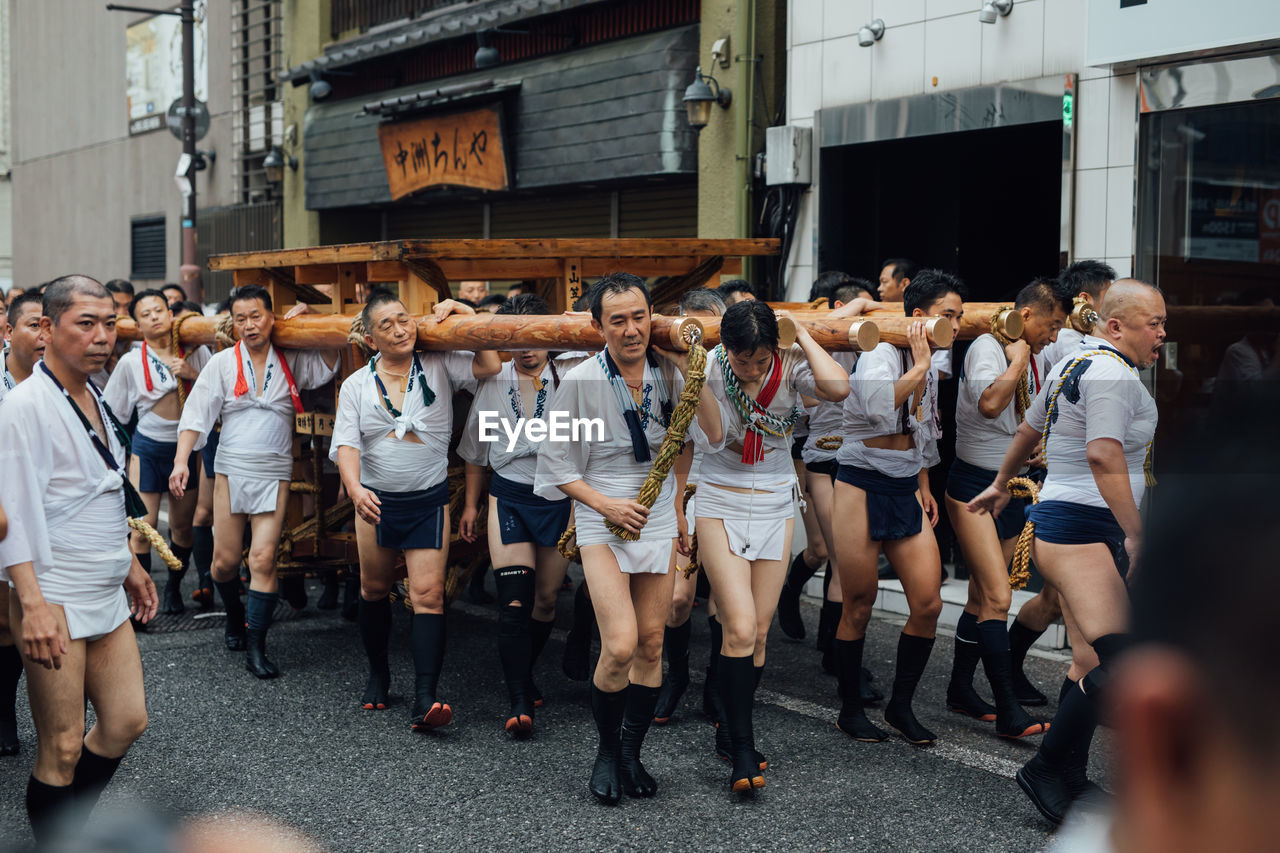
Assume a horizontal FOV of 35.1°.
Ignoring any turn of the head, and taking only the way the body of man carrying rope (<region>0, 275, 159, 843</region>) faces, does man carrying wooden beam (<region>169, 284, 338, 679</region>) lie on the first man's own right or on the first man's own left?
on the first man's own left

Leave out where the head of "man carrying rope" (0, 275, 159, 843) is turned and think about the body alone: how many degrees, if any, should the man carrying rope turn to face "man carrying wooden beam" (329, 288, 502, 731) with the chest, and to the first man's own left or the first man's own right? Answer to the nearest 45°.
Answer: approximately 90° to the first man's own left

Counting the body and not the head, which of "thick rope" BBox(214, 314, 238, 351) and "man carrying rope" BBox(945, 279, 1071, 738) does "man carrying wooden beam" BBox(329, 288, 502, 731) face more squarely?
the man carrying rope

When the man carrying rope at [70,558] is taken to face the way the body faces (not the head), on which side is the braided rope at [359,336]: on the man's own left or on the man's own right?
on the man's own left

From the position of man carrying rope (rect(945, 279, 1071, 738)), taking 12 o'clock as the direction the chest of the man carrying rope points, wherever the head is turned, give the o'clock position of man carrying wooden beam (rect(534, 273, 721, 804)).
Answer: The man carrying wooden beam is roughly at 3 o'clock from the man carrying rope.

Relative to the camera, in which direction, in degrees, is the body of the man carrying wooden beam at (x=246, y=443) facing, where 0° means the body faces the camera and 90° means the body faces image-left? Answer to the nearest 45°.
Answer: approximately 0°

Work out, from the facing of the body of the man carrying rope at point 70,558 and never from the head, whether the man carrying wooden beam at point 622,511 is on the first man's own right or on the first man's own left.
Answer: on the first man's own left

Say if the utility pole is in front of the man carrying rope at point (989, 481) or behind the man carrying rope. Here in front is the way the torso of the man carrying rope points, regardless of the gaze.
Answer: behind

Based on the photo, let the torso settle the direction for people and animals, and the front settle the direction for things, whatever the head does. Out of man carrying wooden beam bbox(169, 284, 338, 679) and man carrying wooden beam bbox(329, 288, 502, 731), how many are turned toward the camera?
2

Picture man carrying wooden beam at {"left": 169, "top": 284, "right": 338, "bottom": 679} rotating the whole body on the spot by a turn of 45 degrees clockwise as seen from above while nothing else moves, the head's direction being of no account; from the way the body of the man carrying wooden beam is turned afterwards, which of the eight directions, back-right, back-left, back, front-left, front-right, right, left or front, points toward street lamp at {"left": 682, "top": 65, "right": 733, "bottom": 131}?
back

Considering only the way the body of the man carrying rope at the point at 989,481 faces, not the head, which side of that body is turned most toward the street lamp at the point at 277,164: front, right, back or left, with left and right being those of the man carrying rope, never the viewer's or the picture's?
back
